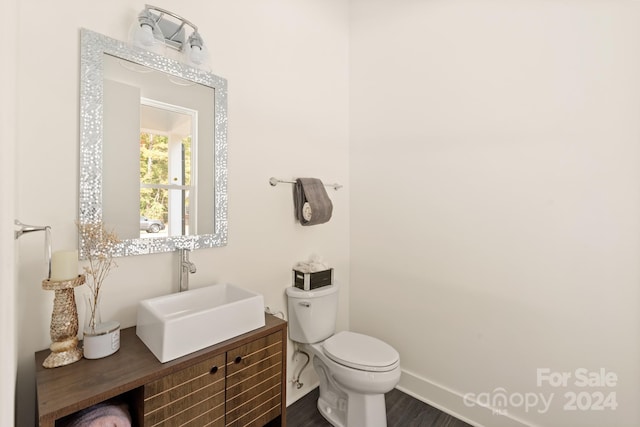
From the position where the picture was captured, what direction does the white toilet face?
facing the viewer and to the right of the viewer

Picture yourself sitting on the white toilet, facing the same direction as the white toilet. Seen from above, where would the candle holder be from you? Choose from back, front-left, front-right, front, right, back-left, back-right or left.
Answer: right

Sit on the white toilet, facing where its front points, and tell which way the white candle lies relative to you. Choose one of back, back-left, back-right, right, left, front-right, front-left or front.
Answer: right

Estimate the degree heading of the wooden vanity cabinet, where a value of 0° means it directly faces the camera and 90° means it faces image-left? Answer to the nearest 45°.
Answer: approximately 315°

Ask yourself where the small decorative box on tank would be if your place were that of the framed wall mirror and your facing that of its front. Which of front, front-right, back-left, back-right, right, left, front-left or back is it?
front-left
